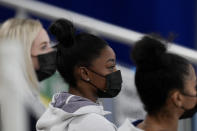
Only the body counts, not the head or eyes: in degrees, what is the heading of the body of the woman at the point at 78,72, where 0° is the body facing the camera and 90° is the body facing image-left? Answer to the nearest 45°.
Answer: approximately 270°

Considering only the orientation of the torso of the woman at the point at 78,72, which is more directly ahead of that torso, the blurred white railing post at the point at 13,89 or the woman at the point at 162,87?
the woman
